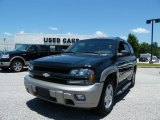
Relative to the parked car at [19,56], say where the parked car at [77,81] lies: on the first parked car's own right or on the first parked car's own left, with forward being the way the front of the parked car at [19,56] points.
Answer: on the first parked car's own left

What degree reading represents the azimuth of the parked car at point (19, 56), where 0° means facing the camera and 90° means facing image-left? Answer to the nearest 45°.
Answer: approximately 45°

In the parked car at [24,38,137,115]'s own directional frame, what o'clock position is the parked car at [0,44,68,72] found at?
the parked car at [0,44,68,72] is roughly at 4 o'clock from the parked car at [24,38,137,115].

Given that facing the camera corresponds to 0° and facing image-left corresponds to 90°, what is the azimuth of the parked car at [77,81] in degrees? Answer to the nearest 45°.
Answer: approximately 45°
